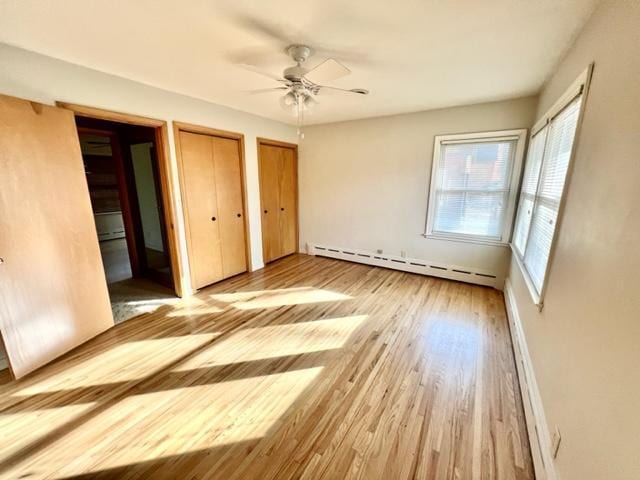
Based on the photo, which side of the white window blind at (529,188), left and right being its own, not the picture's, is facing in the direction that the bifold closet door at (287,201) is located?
front

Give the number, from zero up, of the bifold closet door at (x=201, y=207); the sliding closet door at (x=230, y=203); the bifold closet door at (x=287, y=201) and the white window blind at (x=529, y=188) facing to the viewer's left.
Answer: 1

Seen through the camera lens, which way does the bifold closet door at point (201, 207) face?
facing the viewer and to the right of the viewer

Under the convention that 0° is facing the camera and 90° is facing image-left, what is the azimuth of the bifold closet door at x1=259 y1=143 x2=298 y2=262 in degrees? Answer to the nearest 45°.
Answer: approximately 315°

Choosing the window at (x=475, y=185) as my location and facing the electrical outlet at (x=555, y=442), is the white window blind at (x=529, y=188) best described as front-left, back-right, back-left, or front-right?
front-left

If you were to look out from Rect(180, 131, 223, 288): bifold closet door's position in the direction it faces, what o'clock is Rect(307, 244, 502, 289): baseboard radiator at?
The baseboard radiator is roughly at 11 o'clock from the bifold closet door.

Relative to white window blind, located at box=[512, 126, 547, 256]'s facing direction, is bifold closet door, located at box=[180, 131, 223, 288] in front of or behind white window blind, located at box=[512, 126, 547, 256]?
in front

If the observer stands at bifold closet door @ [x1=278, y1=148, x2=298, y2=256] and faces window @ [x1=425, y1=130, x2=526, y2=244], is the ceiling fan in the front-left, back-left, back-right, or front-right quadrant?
front-right

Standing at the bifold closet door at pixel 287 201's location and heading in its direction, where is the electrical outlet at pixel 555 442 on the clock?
The electrical outlet is roughly at 1 o'clock from the bifold closet door.

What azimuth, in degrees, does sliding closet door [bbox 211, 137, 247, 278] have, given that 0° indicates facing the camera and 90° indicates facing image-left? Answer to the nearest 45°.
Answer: approximately 315°

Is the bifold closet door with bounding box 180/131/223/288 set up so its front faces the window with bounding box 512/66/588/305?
yes

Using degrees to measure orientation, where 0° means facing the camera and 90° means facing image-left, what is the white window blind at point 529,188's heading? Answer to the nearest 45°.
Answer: approximately 90°

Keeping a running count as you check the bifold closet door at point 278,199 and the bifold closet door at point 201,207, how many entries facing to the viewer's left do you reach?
0

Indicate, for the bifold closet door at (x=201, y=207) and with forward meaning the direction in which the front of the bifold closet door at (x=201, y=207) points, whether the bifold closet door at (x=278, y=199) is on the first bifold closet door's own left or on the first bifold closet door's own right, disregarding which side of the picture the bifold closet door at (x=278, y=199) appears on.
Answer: on the first bifold closet door's own left

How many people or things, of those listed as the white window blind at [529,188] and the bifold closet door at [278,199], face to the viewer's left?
1
